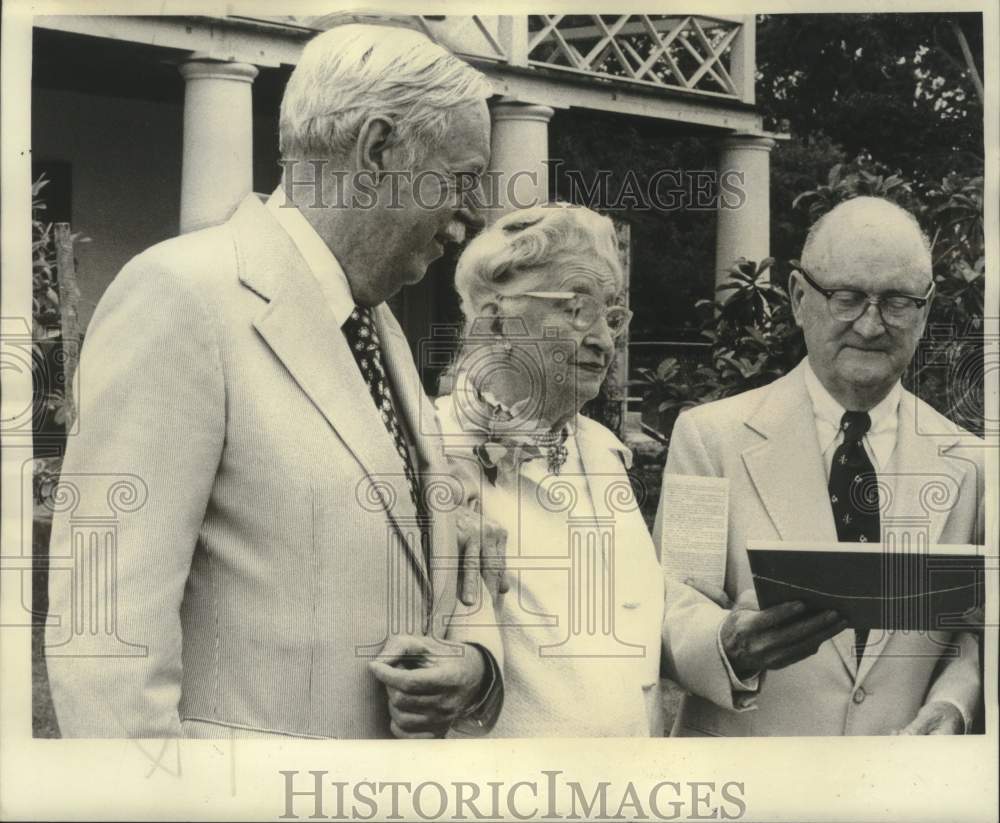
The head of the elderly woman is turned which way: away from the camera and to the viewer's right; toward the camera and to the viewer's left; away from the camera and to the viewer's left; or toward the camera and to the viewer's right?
toward the camera and to the viewer's right

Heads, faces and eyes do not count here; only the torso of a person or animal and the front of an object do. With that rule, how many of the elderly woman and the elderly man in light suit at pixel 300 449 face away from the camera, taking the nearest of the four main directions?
0

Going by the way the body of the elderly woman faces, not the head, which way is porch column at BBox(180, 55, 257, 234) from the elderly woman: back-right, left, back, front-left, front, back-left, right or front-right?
back-right

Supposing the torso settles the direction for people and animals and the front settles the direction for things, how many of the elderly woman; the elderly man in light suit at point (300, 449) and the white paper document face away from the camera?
0

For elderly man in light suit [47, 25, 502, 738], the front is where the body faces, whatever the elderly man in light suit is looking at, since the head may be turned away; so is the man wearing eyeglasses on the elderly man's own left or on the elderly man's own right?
on the elderly man's own left

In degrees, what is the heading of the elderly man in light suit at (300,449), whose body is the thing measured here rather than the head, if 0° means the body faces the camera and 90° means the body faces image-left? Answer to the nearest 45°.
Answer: approximately 315°

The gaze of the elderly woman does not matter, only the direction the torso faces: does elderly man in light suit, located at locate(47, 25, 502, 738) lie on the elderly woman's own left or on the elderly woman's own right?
on the elderly woman's own right

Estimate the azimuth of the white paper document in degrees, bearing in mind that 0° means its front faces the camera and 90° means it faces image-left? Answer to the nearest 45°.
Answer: approximately 0°

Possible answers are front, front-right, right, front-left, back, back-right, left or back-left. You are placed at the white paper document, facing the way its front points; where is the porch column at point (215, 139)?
right
